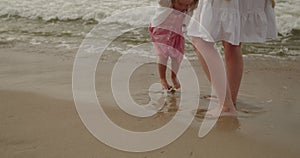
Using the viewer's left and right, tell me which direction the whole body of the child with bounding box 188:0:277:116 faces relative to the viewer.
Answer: facing the viewer and to the left of the viewer
